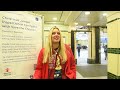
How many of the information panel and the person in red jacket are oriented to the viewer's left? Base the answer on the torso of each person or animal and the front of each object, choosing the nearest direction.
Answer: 0

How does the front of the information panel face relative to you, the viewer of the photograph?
facing the viewer and to the right of the viewer

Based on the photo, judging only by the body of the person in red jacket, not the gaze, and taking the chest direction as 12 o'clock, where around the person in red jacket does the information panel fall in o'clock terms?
The information panel is roughly at 3 o'clock from the person in red jacket.

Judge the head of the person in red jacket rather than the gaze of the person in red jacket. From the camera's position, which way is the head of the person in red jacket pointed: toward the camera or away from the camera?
toward the camera

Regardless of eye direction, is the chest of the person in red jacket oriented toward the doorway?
no

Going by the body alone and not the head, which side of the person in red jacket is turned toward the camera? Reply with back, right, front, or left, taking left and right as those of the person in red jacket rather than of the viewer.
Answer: front

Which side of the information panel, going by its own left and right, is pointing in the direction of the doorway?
left
